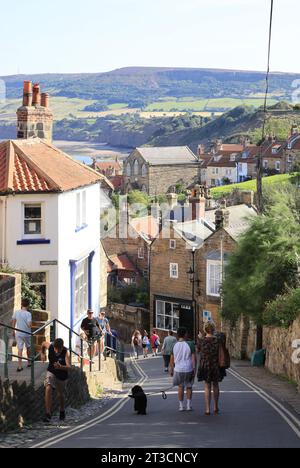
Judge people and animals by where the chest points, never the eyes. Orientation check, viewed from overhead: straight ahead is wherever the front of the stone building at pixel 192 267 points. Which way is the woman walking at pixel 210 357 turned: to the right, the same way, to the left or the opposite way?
the opposite way

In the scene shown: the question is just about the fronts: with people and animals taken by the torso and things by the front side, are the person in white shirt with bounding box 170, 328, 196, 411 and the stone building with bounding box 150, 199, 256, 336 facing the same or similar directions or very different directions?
very different directions

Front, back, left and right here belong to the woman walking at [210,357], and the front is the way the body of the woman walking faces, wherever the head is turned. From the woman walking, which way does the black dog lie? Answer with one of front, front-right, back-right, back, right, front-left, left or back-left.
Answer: front-left

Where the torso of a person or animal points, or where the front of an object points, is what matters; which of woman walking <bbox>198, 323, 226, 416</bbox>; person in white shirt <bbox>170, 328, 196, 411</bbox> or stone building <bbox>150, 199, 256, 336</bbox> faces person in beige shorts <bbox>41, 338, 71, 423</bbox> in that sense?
the stone building

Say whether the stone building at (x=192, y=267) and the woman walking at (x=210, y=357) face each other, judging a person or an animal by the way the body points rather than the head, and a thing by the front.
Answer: yes

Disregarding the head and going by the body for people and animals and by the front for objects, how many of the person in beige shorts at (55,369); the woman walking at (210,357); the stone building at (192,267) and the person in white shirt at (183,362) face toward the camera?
2

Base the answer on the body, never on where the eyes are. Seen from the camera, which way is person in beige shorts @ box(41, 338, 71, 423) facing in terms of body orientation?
toward the camera

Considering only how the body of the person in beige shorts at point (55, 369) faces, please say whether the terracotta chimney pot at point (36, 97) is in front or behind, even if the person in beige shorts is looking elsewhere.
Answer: behind

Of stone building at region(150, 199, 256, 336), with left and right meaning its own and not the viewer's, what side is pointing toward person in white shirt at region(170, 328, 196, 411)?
front

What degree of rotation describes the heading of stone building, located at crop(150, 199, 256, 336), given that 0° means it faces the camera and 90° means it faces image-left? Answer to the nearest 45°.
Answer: approximately 0°

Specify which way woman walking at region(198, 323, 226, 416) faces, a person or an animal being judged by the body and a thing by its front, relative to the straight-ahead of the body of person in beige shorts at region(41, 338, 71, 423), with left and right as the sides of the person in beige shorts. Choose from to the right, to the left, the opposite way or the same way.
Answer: the opposite way

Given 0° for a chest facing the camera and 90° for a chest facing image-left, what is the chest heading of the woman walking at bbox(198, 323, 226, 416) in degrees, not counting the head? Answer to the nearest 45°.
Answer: approximately 180°

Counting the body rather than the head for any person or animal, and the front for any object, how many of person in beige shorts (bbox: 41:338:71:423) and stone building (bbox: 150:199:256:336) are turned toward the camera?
2

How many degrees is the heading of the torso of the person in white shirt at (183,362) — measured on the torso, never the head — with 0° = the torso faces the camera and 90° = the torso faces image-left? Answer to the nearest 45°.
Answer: approximately 180°

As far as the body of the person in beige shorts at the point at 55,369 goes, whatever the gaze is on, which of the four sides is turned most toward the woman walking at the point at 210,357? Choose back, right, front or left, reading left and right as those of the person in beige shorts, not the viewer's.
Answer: left

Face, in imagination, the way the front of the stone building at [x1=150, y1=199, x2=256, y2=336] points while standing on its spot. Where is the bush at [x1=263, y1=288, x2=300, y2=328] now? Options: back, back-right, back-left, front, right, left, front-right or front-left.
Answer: front
